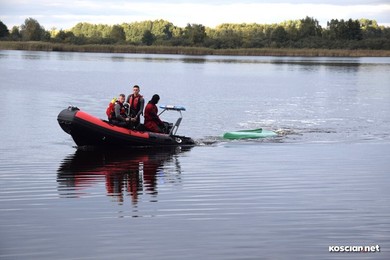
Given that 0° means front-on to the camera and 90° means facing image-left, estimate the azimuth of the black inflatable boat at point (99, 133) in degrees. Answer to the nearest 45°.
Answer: approximately 90°

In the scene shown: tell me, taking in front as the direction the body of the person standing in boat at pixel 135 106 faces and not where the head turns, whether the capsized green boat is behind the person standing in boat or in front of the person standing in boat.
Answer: behind

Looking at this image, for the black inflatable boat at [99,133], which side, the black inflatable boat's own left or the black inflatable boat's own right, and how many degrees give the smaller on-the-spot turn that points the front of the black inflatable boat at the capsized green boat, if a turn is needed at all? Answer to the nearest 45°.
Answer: approximately 135° to the black inflatable boat's own right

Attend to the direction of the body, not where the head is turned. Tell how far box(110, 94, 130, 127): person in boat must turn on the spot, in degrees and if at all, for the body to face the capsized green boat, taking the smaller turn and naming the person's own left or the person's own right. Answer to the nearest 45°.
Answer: approximately 90° to the person's own left

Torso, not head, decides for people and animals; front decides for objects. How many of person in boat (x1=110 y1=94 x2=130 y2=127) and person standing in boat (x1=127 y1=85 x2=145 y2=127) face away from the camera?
0

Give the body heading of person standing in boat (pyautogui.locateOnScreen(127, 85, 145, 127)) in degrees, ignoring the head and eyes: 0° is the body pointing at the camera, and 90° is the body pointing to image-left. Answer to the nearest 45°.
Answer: approximately 45°

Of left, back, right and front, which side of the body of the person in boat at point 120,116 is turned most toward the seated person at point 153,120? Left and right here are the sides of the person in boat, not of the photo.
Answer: left
